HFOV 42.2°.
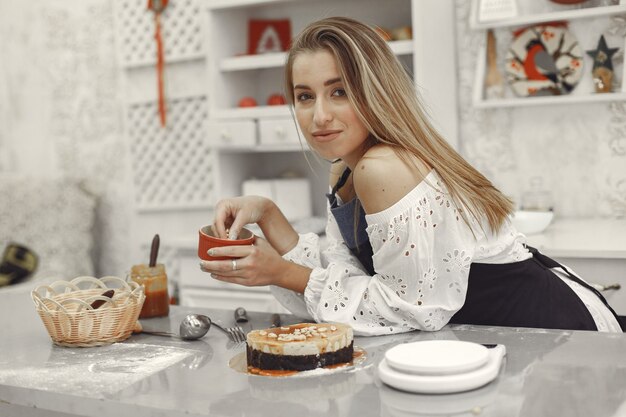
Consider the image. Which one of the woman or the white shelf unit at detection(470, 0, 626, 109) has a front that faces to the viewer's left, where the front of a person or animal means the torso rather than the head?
the woman

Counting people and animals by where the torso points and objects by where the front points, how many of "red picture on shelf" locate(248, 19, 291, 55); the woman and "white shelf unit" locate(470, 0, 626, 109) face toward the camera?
2

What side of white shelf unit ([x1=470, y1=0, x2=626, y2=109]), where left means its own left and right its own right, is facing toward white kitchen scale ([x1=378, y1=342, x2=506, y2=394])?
front

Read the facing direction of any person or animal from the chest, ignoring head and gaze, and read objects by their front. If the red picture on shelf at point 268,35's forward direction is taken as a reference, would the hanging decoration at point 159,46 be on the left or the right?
on its right

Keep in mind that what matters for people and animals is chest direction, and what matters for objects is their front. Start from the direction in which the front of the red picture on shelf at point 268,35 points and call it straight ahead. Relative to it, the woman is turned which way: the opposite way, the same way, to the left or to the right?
to the right

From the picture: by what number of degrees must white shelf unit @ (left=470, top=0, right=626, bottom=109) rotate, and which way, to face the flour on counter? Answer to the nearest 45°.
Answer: approximately 45° to its right

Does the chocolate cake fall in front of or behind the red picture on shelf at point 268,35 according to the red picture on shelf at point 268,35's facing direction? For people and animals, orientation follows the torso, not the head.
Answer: in front

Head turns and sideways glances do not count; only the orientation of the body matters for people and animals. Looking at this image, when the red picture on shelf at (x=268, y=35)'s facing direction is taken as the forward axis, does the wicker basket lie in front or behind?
in front

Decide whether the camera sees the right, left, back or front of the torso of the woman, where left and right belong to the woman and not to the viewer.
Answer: left

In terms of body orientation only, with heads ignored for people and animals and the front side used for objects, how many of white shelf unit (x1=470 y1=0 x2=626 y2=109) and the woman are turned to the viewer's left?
1

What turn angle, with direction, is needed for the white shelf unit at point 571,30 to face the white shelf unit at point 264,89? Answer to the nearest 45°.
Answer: approximately 90° to its right

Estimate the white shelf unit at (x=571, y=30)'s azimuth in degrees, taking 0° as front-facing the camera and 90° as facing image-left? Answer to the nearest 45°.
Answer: approximately 0°

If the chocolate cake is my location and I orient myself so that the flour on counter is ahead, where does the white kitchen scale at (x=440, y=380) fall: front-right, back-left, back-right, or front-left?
back-left
